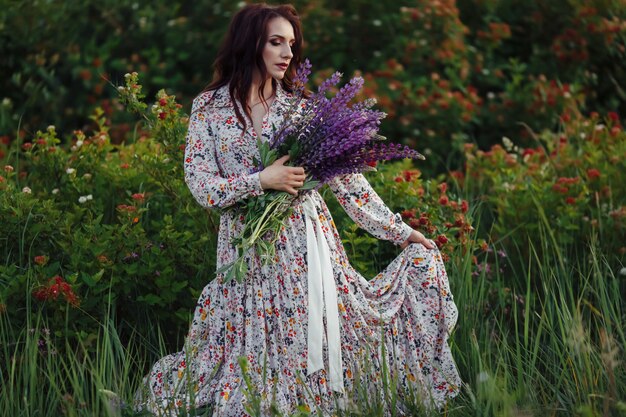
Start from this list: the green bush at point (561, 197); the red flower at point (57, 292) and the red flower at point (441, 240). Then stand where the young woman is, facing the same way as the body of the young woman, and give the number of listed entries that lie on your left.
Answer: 2

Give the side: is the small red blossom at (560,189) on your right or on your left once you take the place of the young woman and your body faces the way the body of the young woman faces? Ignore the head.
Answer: on your left

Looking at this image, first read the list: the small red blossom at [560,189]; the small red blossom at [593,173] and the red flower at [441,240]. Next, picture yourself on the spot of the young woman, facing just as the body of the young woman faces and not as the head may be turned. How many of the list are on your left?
3

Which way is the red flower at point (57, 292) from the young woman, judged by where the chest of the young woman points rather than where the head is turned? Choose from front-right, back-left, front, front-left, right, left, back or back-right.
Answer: back-right

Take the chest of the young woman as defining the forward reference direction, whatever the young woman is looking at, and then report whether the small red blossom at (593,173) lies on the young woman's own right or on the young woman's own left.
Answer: on the young woman's own left

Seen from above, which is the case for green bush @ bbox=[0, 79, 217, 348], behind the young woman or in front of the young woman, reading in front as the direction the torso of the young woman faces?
behind

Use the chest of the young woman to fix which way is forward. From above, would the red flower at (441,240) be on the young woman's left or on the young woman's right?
on the young woman's left

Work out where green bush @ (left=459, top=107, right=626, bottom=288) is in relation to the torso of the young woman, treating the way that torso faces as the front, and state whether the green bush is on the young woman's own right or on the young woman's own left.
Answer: on the young woman's own left

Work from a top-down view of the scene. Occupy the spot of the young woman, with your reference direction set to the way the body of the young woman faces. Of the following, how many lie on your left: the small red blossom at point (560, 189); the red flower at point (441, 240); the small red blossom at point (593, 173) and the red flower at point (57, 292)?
3

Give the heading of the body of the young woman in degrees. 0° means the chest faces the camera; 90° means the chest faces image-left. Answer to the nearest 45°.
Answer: approximately 315°

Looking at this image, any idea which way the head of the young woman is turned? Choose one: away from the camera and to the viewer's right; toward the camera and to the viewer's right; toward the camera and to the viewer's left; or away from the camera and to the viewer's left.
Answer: toward the camera and to the viewer's right

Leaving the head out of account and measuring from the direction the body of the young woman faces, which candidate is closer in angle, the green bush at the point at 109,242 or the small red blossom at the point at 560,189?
the small red blossom
